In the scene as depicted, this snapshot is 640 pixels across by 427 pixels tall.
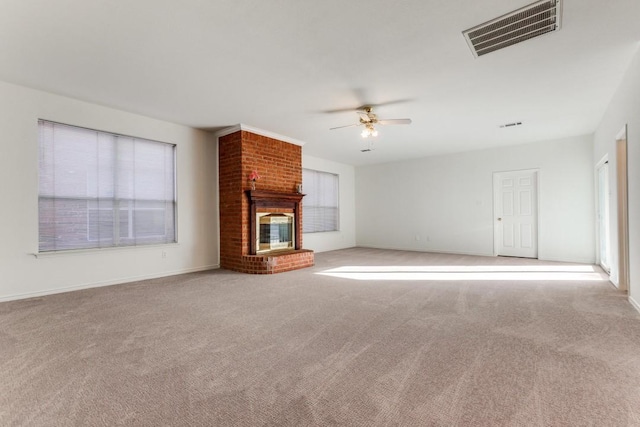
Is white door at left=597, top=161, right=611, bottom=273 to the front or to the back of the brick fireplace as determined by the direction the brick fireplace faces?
to the front

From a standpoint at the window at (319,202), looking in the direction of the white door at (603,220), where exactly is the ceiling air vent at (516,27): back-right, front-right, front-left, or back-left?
front-right

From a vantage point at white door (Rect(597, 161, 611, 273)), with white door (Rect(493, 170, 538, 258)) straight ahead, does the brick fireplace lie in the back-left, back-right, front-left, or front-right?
front-left

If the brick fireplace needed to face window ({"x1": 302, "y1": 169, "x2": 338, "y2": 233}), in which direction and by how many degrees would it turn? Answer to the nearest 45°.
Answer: approximately 90° to its left

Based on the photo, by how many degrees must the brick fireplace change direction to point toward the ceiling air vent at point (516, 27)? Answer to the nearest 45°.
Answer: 0° — it already faces it

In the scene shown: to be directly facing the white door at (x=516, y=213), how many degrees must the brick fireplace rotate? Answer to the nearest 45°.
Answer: approximately 45° to its left

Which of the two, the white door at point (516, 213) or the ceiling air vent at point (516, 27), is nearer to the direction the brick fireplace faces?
the ceiling air vent

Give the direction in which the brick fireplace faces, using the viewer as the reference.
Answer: facing the viewer and to the right of the viewer

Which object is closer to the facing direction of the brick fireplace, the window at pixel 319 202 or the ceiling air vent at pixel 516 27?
the ceiling air vent

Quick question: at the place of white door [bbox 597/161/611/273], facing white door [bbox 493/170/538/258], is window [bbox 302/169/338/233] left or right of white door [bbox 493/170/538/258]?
left

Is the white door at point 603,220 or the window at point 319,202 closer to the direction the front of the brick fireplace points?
the white door

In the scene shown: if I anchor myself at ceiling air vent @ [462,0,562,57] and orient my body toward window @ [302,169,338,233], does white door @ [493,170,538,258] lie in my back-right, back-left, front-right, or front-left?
front-right

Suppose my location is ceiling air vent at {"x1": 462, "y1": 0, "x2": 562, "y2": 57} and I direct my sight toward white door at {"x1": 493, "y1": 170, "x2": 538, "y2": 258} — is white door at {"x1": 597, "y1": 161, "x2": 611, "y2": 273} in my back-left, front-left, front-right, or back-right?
front-right

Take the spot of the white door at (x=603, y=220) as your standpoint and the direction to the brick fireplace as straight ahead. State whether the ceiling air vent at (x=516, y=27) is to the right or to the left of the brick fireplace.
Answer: left
